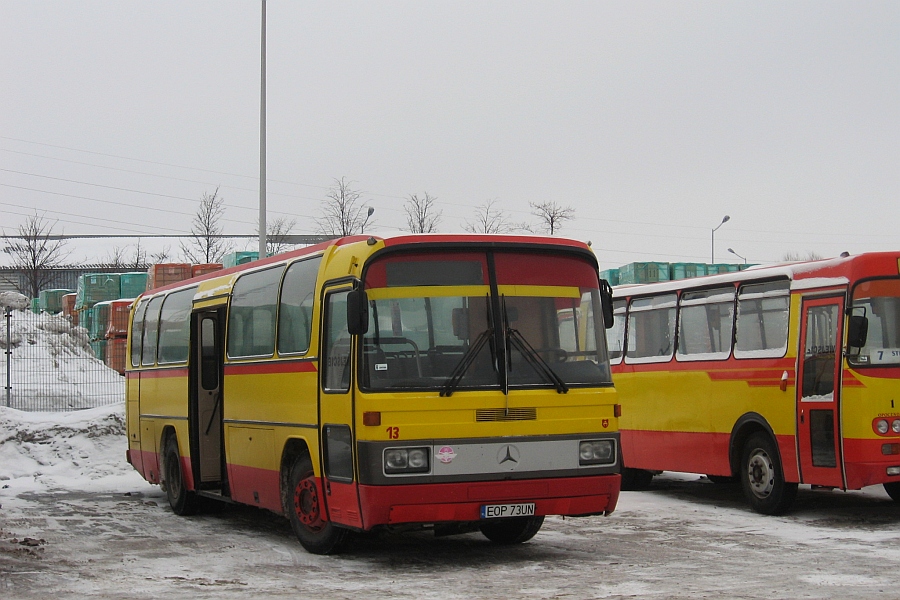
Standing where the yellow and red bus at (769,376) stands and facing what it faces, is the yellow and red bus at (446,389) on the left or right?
on its right

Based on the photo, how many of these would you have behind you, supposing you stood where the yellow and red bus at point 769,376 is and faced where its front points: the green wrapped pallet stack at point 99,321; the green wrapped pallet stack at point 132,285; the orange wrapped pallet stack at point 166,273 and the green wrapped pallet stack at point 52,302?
4

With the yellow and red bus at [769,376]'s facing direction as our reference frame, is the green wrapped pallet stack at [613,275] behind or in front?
behind

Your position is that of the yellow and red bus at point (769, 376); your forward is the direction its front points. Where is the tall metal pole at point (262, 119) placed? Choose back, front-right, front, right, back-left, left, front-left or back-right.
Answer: back

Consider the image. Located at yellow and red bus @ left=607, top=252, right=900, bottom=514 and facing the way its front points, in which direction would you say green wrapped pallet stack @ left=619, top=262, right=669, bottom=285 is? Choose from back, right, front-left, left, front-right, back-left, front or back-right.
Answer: back-left

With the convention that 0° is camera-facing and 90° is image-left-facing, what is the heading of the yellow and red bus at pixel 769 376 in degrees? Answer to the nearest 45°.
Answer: approximately 315°

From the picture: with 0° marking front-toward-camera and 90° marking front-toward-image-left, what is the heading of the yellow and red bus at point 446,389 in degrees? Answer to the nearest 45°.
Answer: approximately 315°

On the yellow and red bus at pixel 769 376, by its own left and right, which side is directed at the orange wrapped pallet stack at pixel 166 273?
back

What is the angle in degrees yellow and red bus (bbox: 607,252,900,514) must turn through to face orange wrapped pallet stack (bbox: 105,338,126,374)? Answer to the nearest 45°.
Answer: approximately 180°

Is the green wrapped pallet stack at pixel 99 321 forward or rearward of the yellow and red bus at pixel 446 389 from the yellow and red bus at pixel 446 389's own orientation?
rearward
